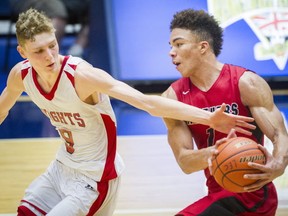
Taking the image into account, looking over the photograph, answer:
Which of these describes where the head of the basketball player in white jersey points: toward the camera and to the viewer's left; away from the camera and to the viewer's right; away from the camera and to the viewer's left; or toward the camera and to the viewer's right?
toward the camera and to the viewer's right

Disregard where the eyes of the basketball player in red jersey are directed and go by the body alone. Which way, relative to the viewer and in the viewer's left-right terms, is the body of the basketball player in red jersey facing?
facing the viewer and to the left of the viewer

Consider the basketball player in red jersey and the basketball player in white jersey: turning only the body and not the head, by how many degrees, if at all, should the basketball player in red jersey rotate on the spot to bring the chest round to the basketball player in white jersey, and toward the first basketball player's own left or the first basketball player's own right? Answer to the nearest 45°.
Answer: approximately 45° to the first basketball player's own right

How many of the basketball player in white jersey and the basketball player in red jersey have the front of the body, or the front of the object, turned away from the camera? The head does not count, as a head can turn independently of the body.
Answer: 0
